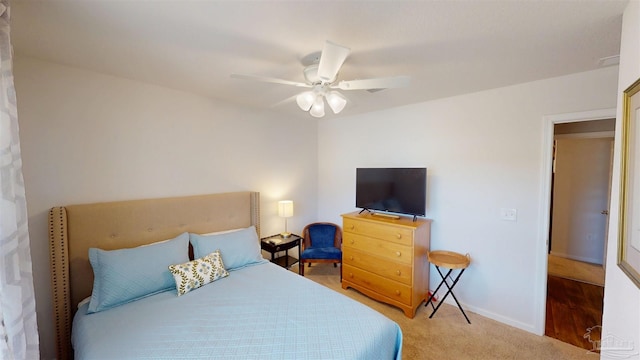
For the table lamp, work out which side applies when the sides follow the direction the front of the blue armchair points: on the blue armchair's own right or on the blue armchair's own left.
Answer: on the blue armchair's own right

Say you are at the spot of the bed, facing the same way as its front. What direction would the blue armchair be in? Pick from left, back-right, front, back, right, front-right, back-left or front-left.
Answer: left

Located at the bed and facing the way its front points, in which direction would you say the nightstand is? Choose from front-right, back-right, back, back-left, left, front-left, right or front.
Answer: left

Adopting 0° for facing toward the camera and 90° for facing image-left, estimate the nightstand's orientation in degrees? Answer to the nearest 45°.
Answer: approximately 315°

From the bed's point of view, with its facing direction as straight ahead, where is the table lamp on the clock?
The table lamp is roughly at 9 o'clock from the bed.

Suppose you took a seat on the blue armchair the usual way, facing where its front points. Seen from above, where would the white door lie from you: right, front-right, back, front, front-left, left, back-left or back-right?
left

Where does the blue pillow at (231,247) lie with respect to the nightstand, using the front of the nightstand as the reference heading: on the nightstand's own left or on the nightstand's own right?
on the nightstand's own right

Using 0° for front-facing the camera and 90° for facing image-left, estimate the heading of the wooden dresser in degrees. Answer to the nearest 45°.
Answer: approximately 45°

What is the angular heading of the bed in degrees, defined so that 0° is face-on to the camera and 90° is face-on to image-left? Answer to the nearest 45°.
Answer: approximately 315°
